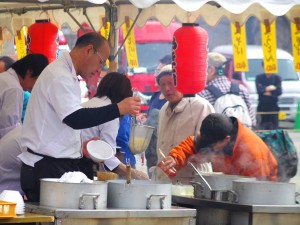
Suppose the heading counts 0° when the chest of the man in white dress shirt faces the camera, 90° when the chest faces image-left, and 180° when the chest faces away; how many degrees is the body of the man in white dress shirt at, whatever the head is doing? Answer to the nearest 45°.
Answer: approximately 270°

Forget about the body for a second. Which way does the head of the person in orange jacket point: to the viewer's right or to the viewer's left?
to the viewer's left

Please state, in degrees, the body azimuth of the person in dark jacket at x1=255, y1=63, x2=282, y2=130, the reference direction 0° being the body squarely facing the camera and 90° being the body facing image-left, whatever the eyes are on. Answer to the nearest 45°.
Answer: approximately 0°

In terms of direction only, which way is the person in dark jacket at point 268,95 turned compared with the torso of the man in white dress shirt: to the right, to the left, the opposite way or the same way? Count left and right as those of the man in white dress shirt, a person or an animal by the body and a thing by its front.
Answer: to the right

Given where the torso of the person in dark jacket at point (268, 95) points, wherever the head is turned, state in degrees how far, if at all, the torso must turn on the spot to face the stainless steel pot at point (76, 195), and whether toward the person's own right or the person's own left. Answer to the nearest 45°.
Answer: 0° — they already face it

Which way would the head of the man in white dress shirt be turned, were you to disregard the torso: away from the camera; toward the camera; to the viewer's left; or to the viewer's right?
to the viewer's right
